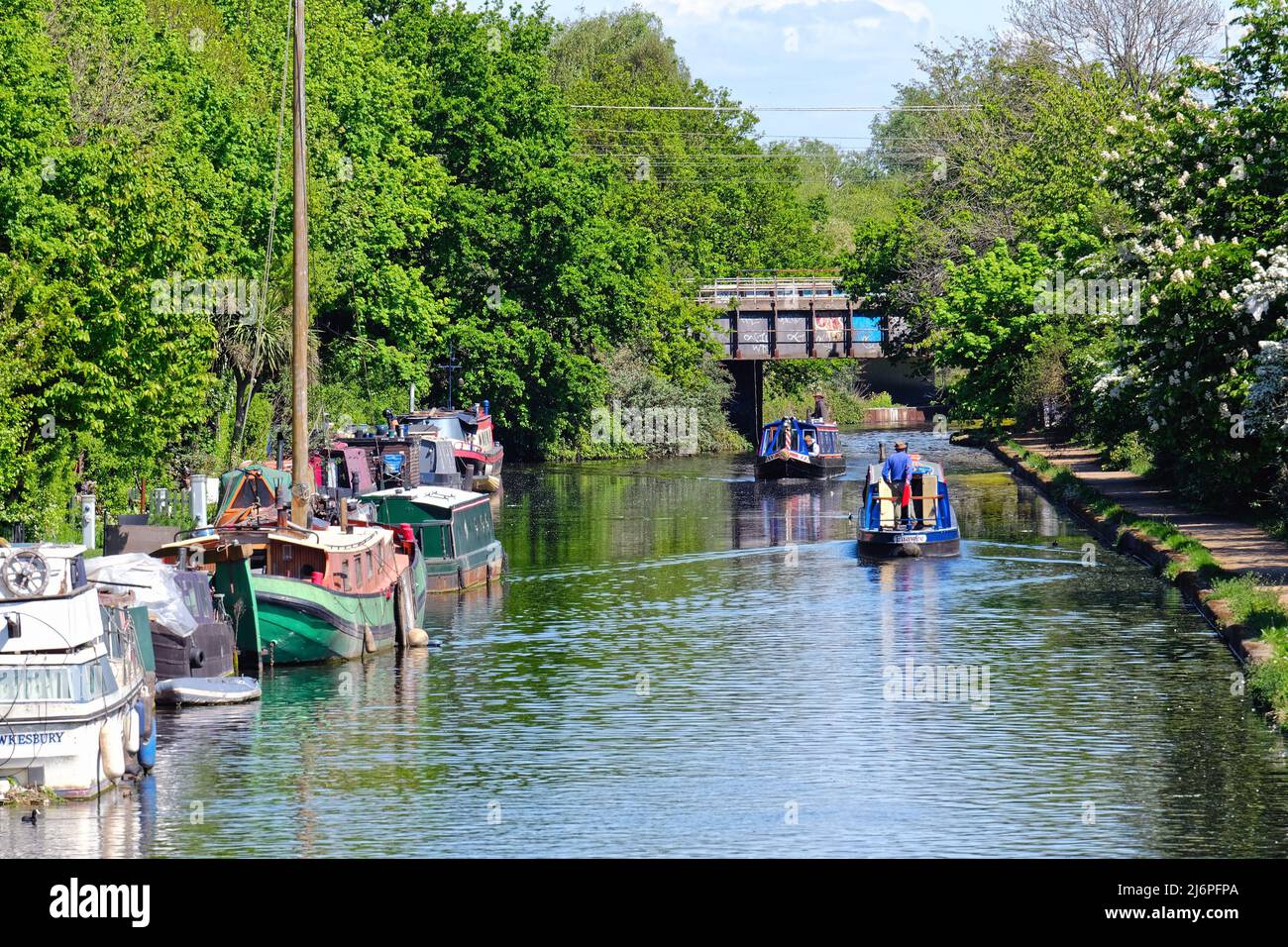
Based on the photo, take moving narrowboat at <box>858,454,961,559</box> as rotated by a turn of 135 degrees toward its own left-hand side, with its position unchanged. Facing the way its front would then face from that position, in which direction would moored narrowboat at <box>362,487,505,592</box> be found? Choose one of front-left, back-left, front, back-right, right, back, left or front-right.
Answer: front

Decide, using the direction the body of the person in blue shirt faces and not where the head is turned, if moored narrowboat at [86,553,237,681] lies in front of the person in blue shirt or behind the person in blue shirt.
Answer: behind

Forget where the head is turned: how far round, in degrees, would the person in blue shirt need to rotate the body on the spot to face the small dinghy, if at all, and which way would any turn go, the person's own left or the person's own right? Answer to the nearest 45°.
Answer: approximately 135° to the person's own left

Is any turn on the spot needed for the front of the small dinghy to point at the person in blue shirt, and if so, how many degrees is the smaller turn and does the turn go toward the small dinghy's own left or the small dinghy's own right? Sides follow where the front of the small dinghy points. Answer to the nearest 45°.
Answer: approximately 45° to the small dinghy's own left

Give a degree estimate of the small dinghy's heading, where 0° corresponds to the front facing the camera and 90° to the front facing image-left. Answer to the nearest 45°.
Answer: approximately 270°

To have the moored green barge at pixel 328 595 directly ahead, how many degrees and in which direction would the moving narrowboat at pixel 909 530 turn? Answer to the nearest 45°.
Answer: approximately 135° to its left

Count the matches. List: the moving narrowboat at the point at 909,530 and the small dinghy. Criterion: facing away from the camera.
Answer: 1

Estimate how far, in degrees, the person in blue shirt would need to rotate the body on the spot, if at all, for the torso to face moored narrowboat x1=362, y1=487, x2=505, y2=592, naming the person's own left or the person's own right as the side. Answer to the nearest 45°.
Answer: approximately 135° to the person's own left

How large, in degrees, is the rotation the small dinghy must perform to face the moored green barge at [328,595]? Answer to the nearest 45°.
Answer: approximately 45° to its left

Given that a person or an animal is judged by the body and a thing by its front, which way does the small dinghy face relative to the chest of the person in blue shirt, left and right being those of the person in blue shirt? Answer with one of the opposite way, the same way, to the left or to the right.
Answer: to the right

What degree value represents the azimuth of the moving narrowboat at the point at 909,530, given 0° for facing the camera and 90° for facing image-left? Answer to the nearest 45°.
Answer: approximately 180°

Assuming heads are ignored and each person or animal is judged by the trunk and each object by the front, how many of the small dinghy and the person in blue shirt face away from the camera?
1

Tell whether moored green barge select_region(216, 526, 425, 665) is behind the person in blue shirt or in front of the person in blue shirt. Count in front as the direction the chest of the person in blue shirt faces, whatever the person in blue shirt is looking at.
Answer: behind

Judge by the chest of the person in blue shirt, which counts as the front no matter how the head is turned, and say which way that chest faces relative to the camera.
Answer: away from the camera

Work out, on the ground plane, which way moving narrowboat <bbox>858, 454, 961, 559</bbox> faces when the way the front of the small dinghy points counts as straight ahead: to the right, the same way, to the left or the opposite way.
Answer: to the left
